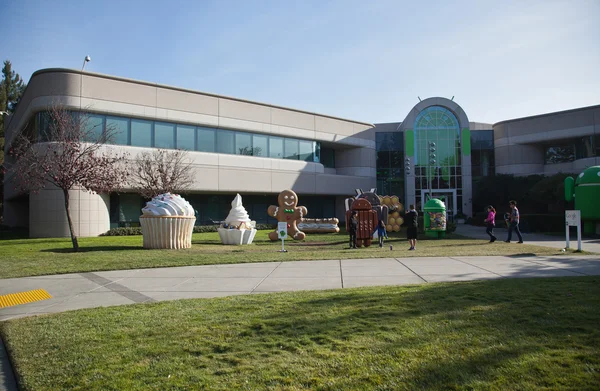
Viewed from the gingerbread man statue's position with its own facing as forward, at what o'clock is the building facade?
The building facade is roughly at 6 o'clock from the gingerbread man statue.

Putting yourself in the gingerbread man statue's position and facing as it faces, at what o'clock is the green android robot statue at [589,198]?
The green android robot statue is roughly at 9 o'clock from the gingerbread man statue.

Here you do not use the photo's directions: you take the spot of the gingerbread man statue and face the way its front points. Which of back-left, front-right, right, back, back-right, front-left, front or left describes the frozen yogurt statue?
front-right

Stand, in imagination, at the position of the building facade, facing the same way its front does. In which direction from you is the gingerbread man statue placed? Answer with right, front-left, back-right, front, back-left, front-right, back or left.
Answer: front

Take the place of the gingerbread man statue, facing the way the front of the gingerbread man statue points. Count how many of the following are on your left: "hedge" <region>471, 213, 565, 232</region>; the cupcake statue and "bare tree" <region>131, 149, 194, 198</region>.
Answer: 1

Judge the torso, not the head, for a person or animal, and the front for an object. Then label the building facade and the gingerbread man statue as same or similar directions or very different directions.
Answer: same or similar directions

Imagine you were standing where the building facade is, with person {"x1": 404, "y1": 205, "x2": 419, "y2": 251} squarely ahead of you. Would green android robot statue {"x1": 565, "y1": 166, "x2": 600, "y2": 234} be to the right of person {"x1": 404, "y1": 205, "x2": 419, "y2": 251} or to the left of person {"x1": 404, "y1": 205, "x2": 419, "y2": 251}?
left

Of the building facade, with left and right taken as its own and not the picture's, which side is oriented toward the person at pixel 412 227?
front

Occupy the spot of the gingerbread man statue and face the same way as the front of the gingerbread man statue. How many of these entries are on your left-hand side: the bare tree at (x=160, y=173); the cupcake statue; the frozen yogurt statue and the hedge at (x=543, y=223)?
1

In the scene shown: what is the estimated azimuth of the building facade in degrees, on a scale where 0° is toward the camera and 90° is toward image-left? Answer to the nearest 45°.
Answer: approximately 0°

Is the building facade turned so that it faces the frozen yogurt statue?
yes

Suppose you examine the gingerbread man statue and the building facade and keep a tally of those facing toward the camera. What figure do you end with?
2

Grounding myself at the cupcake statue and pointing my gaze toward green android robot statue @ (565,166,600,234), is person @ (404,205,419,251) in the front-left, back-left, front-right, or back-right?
front-right

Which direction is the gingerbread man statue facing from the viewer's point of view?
toward the camera

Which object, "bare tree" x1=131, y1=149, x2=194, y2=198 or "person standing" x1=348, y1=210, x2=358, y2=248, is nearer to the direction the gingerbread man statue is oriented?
the person standing

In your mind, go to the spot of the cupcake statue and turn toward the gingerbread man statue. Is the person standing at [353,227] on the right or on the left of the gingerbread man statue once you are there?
right
